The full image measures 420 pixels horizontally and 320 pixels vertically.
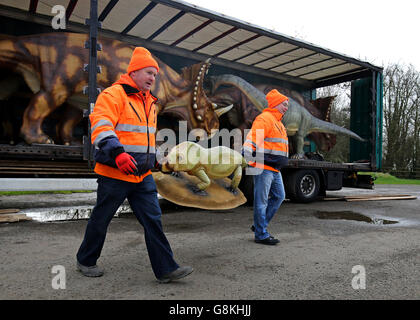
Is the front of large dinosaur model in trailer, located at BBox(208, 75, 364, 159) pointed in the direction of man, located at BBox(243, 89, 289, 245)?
no

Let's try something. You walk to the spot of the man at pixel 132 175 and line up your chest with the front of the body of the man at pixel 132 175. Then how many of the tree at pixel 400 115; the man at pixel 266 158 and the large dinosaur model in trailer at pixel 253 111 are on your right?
0

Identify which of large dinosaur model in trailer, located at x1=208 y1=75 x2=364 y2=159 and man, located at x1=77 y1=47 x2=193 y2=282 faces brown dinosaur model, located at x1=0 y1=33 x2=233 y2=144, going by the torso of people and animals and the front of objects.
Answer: the large dinosaur model in trailer

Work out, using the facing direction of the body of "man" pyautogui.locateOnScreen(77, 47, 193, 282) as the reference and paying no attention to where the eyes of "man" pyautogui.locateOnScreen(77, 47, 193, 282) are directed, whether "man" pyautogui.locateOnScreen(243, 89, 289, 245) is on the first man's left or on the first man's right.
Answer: on the first man's left

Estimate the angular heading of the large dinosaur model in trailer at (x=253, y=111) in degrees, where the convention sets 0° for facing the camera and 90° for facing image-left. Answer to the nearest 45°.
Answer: approximately 45°

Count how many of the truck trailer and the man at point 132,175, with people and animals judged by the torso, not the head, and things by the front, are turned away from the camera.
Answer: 0

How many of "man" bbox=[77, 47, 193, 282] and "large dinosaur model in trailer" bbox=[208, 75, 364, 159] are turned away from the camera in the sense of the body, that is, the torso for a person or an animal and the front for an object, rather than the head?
0

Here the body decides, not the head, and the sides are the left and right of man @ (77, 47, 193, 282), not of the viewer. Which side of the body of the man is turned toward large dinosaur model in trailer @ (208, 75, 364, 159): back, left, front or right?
left

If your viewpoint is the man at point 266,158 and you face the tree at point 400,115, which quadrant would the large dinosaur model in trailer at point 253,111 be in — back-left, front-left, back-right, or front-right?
front-left

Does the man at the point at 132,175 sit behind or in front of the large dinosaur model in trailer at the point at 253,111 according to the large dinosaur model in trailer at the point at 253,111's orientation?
in front

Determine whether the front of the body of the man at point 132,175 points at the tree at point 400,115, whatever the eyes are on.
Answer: no
